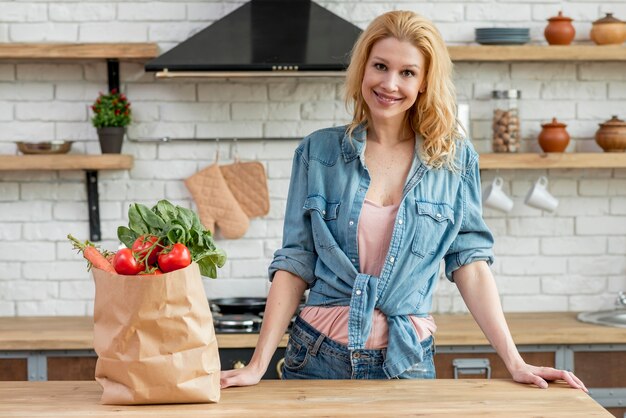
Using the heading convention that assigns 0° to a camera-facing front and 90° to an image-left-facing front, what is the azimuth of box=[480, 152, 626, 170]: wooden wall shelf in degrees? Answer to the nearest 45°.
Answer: approximately 0°

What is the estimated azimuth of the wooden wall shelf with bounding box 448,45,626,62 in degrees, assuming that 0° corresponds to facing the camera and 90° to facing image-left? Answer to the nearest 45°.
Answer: approximately 0°

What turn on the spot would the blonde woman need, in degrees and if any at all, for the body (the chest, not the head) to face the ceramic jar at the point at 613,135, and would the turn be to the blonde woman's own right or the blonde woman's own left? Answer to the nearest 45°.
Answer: approximately 135° to the blonde woman's own left

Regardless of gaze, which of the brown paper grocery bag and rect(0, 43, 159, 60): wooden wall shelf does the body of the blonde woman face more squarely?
the brown paper grocery bag

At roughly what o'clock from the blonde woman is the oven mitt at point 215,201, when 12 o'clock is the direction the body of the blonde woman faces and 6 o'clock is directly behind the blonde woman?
The oven mitt is roughly at 5 o'clock from the blonde woman.

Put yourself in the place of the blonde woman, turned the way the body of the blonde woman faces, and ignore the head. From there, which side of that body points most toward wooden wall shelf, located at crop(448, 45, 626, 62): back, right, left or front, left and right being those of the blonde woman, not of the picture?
back

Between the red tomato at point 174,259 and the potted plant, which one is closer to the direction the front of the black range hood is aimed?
the red tomato

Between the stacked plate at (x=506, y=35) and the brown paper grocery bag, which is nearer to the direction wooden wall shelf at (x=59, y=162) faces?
the brown paper grocery bag
